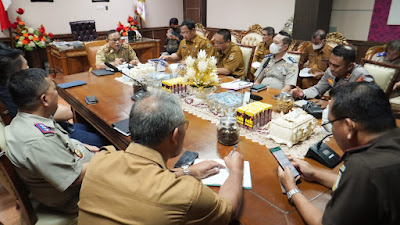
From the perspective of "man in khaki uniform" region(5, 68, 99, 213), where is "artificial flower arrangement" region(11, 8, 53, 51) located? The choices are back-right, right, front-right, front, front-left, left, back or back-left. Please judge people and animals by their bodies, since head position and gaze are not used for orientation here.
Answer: front-left

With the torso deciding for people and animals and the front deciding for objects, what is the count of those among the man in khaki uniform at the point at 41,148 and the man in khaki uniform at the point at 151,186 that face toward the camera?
0

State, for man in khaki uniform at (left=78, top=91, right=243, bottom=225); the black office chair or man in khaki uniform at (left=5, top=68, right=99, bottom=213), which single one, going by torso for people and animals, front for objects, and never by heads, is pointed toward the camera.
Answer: the black office chair

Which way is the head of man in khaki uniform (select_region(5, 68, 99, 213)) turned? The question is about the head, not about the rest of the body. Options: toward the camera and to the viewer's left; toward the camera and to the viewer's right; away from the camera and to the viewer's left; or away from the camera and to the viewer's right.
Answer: away from the camera and to the viewer's right

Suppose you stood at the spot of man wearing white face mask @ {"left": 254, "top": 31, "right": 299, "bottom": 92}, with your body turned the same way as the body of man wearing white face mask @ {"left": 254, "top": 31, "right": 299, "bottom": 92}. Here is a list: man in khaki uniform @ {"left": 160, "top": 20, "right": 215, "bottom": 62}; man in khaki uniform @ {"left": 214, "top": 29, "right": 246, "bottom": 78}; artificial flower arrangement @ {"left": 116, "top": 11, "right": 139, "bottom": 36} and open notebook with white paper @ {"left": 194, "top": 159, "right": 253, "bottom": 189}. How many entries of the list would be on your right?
3

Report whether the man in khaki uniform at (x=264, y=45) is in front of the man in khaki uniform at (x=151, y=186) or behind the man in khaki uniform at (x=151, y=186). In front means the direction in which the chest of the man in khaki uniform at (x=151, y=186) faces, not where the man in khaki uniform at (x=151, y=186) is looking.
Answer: in front

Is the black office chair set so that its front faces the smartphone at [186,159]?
yes

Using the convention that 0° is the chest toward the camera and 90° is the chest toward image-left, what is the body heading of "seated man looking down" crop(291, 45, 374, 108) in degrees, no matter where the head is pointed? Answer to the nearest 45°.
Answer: approximately 45°

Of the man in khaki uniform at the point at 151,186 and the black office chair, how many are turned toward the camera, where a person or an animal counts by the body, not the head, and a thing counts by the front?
1

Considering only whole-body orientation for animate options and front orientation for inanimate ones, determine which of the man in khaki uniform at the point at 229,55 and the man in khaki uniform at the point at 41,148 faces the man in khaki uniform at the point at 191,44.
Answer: the man in khaki uniform at the point at 41,148

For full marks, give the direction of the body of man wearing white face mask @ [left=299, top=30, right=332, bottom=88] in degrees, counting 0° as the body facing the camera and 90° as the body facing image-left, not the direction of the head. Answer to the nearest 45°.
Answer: approximately 45°

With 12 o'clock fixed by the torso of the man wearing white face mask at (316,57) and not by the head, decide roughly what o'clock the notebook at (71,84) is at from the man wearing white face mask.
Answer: The notebook is roughly at 12 o'clock from the man wearing white face mask.

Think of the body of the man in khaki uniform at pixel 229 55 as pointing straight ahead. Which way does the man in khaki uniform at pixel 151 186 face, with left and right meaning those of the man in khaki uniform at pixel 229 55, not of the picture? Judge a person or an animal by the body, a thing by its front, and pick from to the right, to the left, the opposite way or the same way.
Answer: the opposite way

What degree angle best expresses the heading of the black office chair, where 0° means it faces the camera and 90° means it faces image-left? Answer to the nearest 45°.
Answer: approximately 0°
